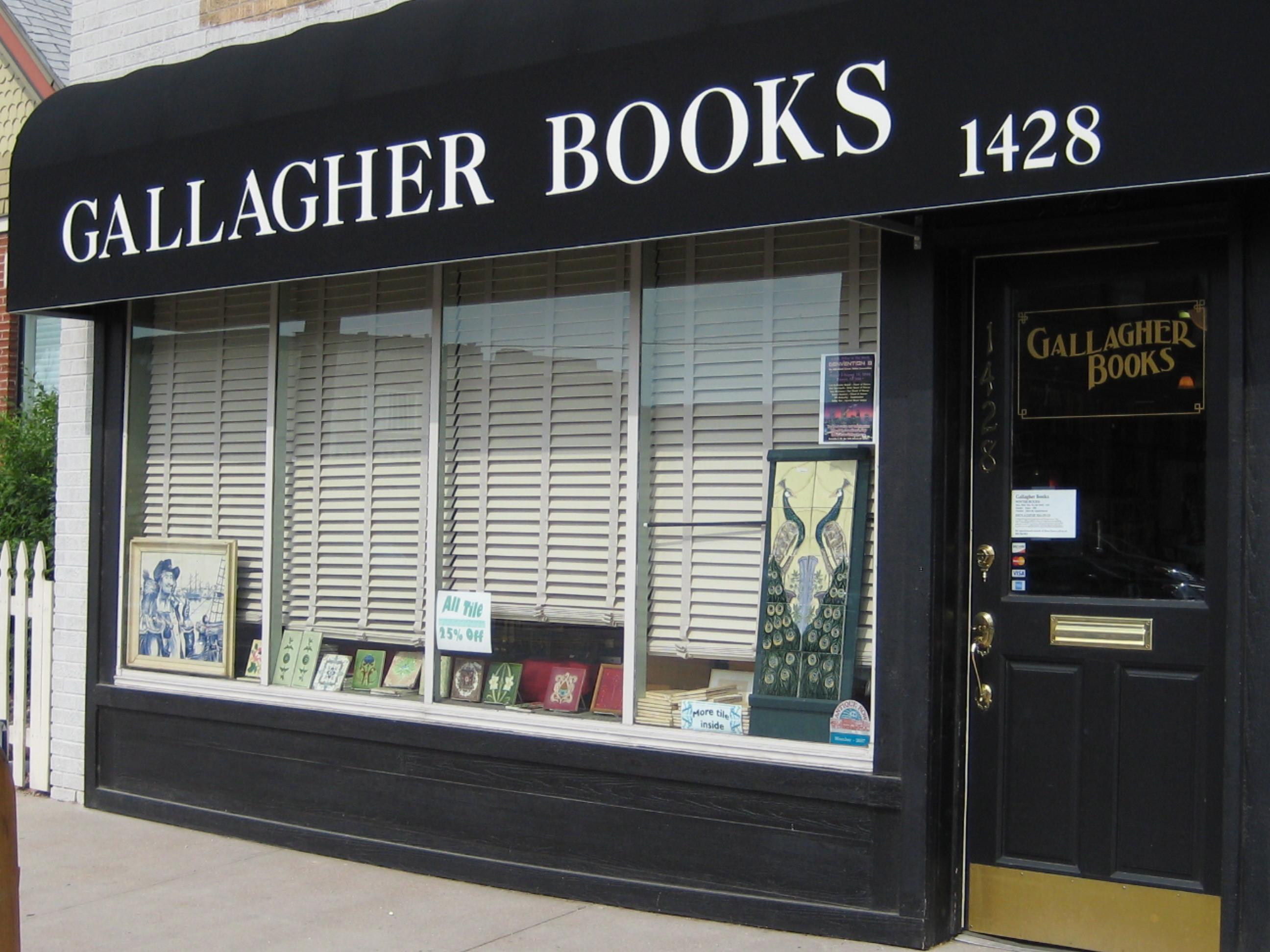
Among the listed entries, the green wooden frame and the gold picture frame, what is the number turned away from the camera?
0

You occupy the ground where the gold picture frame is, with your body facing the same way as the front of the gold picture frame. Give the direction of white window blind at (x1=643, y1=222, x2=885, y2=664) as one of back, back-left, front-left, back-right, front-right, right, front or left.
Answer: left

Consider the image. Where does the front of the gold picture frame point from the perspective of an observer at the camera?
facing the viewer and to the left of the viewer

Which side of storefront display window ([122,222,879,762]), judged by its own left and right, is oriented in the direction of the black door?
left

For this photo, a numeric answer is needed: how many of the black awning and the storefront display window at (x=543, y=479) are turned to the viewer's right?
0

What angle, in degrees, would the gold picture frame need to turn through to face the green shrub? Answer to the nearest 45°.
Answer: approximately 135° to its right

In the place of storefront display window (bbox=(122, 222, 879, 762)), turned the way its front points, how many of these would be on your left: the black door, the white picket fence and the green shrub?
1

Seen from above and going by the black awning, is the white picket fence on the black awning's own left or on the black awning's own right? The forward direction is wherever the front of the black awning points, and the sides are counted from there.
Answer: on the black awning's own right

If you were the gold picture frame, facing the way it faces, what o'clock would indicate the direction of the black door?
The black door is roughly at 9 o'clock from the gold picture frame.

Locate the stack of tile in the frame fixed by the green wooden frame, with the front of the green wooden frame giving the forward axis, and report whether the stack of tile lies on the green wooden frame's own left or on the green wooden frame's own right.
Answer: on the green wooden frame's own right

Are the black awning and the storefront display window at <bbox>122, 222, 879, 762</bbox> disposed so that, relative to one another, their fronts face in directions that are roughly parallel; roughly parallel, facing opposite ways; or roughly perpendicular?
roughly parallel

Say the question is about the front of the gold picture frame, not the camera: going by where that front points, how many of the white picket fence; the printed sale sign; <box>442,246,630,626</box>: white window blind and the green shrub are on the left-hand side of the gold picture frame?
2

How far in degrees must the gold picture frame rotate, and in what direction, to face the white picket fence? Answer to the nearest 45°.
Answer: approximately 90° to its right

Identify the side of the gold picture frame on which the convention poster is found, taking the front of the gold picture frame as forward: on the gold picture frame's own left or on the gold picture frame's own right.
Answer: on the gold picture frame's own left

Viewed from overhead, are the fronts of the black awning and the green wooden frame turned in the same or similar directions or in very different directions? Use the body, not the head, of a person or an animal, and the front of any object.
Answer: same or similar directions

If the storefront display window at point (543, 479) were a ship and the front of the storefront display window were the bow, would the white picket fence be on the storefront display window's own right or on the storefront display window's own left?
on the storefront display window's own right
